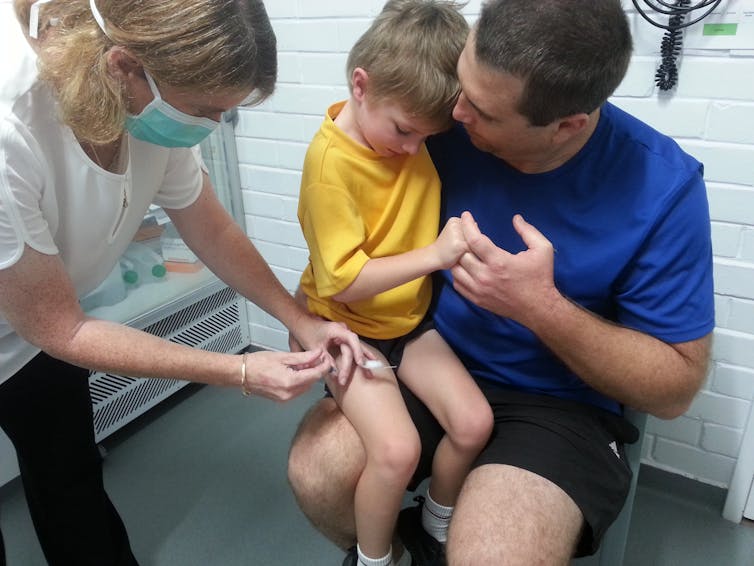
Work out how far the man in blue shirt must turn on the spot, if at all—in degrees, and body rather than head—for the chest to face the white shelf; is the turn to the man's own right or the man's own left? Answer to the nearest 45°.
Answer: approximately 90° to the man's own right

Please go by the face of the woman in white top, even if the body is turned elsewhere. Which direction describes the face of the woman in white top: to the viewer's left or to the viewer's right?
to the viewer's right

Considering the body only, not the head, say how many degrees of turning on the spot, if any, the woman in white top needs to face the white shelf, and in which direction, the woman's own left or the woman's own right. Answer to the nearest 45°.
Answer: approximately 135° to the woman's own left

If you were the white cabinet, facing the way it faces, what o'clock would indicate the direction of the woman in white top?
The woman in white top is roughly at 2 o'clock from the white cabinet.

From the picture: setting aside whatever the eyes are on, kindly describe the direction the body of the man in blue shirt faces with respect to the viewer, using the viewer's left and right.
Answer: facing the viewer and to the left of the viewer

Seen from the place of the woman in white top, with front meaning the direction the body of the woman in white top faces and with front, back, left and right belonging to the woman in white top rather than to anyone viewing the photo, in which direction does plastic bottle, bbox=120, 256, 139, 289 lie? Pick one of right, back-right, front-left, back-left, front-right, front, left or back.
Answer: back-left

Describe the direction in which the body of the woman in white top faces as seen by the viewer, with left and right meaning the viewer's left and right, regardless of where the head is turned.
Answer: facing the viewer and to the right of the viewer

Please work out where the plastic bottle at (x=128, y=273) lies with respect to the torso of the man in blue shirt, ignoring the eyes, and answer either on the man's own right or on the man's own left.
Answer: on the man's own right

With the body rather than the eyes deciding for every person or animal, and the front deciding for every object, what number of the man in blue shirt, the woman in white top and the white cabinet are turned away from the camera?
0

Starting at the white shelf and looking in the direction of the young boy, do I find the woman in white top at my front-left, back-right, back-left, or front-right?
front-right
